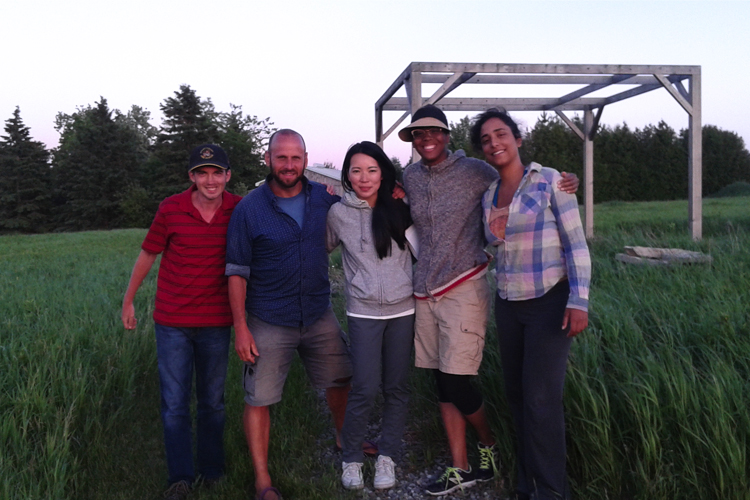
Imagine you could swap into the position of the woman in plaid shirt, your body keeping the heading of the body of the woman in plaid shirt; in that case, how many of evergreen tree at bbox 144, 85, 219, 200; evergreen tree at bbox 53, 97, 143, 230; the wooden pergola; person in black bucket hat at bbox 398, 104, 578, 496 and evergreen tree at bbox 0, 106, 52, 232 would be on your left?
0

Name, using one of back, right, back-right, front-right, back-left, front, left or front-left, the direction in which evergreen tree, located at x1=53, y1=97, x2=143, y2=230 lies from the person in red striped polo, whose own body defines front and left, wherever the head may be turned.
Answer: back

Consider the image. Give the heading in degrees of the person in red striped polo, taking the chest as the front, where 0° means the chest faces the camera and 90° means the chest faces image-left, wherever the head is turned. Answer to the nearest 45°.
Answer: approximately 0°

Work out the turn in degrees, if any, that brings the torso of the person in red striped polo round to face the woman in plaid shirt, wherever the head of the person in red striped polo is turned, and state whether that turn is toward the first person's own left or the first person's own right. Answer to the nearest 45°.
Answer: approximately 45° to the first person's own left

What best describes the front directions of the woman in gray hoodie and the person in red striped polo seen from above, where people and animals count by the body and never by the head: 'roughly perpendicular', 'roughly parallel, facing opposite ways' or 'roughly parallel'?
roughly parallel

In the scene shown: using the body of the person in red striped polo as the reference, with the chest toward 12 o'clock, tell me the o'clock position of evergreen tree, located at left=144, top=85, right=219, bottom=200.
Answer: The evergreen tree is roughly at 6 o'clock from the person in red striped polo.

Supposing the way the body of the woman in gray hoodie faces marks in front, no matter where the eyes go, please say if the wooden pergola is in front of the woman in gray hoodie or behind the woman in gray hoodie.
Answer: behind

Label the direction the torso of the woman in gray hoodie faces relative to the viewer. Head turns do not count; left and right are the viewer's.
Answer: facing the viewer

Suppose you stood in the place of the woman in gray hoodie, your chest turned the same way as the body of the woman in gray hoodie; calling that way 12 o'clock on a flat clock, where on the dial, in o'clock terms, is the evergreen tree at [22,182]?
The evergreen tree is roughly at 5 o'clock from the woman in gray hoodie.

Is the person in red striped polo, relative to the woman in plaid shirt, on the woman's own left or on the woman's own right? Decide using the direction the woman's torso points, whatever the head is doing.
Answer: on the woman's own right

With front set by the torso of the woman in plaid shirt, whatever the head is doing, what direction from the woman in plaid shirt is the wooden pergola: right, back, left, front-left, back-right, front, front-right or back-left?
back-right

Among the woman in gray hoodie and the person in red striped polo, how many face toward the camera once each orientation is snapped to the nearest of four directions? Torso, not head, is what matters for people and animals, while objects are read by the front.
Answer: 2

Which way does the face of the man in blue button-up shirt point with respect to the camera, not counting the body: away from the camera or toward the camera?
toward the camera

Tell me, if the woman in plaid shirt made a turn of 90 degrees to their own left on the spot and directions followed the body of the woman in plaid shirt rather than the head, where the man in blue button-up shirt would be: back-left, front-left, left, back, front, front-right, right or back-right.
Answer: back-right

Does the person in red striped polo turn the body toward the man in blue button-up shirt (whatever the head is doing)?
no

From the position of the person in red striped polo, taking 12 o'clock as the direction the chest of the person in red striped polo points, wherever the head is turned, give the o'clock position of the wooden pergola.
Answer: The wooden pergola is roughly at 8 o'clock from the person in red striped polo.

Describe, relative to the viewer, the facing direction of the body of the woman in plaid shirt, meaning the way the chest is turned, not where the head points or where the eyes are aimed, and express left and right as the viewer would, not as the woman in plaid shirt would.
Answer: facing the viewer and to the left of the viewer
